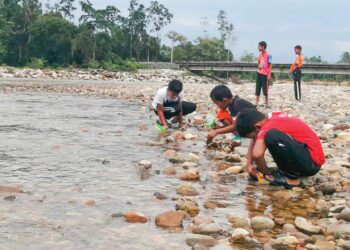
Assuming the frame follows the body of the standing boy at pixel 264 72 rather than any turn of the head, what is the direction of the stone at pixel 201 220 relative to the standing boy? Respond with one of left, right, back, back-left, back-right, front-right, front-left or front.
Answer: front-left

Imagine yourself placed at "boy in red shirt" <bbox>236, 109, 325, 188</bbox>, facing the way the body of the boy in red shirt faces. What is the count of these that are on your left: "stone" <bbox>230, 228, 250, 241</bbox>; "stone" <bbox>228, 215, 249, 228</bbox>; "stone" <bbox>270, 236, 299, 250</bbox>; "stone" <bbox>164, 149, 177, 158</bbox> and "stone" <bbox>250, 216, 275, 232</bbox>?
4

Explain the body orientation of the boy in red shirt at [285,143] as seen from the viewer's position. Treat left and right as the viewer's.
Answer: facing to the left of the viewer

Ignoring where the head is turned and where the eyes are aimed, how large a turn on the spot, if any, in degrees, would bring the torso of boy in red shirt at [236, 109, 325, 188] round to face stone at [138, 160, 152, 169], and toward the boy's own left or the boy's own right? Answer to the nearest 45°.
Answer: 0° — they already face it

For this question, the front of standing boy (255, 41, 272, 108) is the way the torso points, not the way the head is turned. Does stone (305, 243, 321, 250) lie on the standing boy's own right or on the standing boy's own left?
on the standing boy's own left

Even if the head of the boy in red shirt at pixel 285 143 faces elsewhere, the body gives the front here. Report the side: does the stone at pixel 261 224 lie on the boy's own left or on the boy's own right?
on the boy's own left

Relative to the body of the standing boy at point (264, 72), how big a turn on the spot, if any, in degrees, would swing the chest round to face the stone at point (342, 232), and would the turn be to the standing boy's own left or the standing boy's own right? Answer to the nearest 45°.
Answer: approximately 45° to the standing boy's own left

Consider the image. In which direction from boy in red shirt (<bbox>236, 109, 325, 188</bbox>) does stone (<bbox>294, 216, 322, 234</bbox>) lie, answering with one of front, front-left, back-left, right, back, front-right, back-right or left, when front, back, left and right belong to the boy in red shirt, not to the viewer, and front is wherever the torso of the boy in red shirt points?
left

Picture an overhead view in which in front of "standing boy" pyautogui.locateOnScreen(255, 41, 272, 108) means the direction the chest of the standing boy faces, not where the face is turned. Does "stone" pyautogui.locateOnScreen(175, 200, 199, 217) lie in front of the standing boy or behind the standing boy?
in front

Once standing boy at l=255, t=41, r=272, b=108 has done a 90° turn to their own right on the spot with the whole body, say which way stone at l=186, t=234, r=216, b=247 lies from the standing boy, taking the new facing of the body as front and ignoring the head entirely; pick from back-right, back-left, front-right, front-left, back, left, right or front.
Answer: back-left

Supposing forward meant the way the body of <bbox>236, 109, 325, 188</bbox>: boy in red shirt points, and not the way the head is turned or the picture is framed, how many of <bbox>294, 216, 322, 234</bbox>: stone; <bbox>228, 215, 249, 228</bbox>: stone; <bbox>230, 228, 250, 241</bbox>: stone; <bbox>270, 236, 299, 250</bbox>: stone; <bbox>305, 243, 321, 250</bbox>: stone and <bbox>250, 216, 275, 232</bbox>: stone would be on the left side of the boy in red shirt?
6

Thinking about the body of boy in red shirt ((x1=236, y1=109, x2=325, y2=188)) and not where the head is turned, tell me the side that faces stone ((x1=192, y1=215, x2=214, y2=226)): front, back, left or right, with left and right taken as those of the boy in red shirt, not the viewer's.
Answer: left

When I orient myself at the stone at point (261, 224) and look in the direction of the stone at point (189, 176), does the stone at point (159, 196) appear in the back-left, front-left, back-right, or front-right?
front-left

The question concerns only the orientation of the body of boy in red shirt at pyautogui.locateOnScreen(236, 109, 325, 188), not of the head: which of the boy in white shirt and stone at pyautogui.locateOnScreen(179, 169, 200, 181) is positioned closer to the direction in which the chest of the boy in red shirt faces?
the stone

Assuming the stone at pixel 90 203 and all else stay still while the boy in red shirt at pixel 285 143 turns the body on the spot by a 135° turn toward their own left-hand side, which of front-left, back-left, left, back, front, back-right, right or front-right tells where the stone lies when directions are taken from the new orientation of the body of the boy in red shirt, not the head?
right

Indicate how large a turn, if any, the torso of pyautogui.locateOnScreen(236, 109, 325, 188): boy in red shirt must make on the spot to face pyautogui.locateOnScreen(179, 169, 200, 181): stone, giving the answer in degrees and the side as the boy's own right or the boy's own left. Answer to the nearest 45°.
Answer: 0° — they already face it

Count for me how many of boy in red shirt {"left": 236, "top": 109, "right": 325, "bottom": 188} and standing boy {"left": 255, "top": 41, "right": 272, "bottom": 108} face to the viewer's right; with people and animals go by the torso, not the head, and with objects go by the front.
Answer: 0
